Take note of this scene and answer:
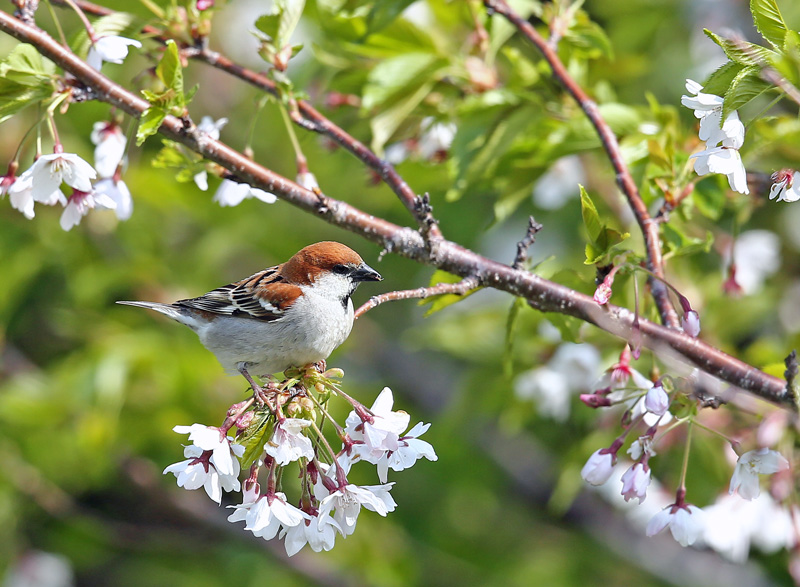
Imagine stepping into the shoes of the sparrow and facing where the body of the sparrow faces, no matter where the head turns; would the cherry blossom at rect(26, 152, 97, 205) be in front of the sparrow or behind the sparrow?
behind

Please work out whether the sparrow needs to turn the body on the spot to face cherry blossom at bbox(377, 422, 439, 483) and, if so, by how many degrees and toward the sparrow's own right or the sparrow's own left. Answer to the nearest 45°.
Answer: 0° — it already faces it

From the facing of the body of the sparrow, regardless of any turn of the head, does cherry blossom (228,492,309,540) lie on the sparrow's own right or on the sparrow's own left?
on the sparrow's own right

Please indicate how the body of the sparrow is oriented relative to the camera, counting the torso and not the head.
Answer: to the viewer's right

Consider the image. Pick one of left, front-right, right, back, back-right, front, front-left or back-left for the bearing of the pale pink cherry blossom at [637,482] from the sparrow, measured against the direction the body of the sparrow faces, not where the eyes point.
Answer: front-right

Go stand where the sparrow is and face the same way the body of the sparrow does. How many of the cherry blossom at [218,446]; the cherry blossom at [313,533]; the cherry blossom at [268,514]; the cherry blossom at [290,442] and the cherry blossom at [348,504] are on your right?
5

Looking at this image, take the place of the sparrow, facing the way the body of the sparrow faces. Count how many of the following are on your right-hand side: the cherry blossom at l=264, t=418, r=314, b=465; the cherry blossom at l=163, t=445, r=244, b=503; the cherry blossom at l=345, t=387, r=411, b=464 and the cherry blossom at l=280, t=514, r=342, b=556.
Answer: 4
